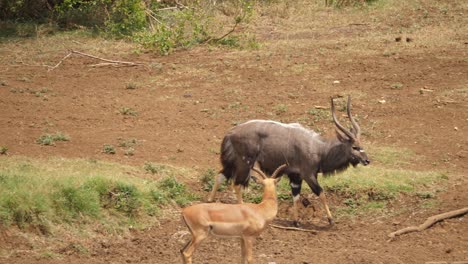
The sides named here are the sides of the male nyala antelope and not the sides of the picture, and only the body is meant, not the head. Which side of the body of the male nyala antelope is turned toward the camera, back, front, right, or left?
right

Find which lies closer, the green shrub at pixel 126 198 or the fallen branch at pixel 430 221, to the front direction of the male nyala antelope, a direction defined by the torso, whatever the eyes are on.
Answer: the fallen branch

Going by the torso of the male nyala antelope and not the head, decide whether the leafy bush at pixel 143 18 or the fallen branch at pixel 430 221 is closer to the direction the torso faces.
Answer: the fallen branch

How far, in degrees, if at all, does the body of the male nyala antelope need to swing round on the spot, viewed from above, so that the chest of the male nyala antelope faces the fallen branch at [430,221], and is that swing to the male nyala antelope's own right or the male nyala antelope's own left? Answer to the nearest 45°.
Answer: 0° — it already faces it

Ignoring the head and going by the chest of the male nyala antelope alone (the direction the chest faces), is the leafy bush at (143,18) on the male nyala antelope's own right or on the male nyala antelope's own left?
on the male nyala antelope's own left

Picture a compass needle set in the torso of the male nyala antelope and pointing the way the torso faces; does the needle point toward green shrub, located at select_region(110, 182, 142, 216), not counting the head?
no

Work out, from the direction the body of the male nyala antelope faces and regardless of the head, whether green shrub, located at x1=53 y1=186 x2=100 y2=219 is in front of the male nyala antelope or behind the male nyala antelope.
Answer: behind
